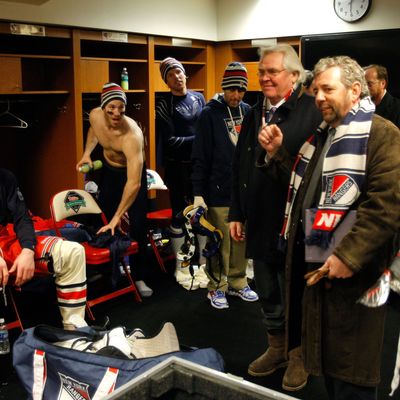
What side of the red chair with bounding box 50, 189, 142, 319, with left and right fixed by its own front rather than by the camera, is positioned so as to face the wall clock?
left

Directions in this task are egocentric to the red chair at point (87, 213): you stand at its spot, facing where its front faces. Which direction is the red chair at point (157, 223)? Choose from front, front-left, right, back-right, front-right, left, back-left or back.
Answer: left

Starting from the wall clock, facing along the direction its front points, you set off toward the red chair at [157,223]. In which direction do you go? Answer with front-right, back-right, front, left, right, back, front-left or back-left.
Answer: front-right

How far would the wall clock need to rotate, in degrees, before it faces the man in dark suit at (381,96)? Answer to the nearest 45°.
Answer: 0° — it already faces them

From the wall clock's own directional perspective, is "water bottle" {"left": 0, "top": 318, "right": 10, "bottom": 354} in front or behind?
in front

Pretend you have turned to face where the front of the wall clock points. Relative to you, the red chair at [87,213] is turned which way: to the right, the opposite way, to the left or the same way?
to the left

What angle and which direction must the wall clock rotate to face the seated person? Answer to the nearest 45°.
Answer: approximately 45° to its right

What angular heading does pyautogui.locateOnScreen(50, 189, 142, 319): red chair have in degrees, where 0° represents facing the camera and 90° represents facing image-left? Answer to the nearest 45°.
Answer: approximately 315°

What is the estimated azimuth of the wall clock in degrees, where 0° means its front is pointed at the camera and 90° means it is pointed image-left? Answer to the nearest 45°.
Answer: approximately 0°

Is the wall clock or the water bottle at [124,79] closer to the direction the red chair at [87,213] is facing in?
the wall clock

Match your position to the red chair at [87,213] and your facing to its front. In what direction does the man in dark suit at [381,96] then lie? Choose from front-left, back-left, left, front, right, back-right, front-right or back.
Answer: front-left

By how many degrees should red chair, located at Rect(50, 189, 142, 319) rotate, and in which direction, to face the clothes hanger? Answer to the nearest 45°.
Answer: approximately 180°
